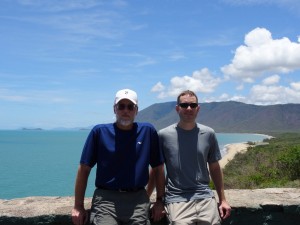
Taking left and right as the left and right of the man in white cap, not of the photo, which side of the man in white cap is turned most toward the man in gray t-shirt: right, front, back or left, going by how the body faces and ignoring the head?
left

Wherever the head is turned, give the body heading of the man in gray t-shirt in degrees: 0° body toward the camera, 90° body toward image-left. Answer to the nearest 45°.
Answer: approximately 0°

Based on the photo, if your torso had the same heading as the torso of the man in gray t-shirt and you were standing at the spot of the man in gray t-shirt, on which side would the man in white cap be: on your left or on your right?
on your right

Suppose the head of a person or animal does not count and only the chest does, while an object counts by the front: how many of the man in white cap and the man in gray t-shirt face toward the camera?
2
